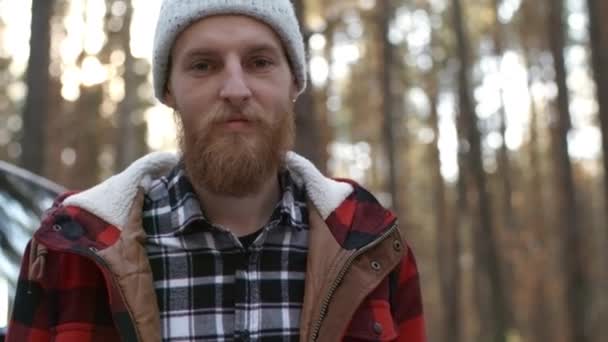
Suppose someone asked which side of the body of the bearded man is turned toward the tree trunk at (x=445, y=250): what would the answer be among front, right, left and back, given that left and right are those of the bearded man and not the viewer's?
back

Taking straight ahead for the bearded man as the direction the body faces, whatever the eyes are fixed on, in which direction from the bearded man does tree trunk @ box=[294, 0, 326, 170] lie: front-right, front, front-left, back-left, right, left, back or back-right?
back

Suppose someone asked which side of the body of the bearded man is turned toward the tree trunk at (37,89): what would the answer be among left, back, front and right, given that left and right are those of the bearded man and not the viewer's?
back

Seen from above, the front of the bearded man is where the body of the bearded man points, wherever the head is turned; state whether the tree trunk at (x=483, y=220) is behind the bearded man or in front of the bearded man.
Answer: behind

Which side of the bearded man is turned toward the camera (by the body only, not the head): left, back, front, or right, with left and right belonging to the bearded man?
front

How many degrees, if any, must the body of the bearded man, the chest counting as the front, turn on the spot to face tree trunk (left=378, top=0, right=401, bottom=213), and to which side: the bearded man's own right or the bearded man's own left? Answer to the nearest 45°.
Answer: approximately 180°

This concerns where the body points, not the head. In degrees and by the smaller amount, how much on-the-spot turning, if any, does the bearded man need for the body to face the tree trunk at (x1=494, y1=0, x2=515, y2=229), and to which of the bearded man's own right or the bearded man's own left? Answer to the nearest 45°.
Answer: approximately 135° to the bearded man's own left

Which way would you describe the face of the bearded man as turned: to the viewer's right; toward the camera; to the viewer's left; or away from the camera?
toward the camera

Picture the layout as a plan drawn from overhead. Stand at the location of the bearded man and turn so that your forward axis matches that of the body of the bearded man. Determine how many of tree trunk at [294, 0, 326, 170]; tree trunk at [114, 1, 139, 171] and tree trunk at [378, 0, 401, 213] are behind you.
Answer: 3

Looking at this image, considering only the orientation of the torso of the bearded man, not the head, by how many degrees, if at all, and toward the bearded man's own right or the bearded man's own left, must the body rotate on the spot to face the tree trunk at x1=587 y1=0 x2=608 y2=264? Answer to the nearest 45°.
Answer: approximately 135° to the bearded man's own left

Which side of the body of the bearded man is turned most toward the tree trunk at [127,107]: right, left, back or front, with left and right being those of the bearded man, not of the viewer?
back
